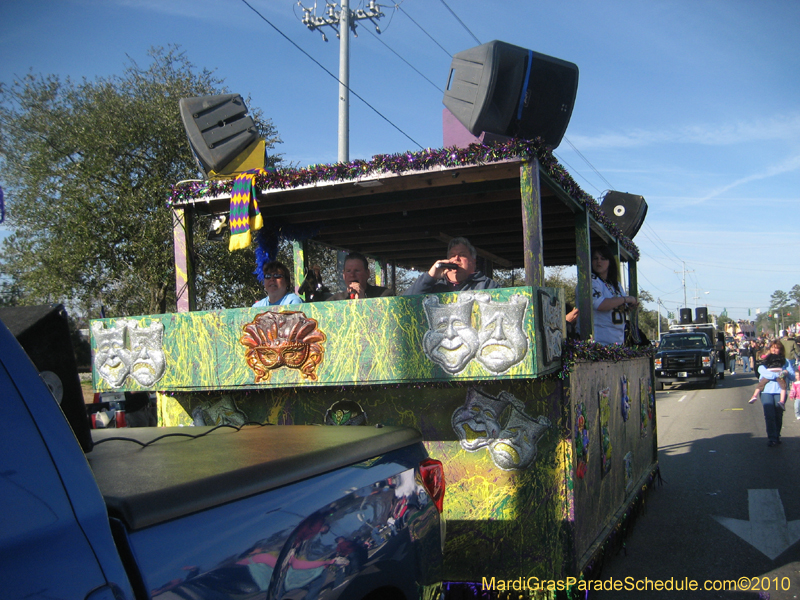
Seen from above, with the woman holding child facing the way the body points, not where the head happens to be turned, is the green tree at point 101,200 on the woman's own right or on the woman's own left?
on the woman's own right

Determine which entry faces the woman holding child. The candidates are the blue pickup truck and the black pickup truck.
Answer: the black pickup truck
